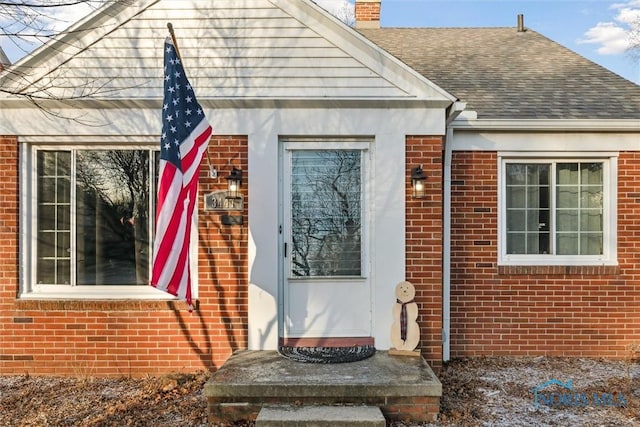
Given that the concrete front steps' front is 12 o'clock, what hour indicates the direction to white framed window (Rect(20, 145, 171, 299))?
The white framed window is roughly at 4 o'clock from the concrete front steps.

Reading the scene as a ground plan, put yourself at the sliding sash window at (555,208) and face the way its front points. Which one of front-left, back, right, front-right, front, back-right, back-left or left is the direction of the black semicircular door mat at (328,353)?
front-right

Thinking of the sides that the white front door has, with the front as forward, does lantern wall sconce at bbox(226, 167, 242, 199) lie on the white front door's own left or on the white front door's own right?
on the white front door's own right

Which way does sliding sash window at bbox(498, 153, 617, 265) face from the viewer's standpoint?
toward the camera

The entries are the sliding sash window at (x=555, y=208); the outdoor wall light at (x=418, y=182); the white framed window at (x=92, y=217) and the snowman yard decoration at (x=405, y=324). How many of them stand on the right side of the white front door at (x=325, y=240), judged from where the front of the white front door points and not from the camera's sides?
1

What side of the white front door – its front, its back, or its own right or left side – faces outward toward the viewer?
front

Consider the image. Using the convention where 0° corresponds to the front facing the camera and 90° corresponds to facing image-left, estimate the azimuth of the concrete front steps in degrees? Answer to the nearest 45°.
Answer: approximately 0°
